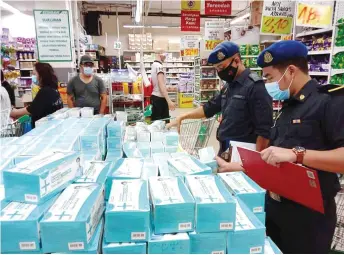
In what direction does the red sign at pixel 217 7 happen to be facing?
toward the camera

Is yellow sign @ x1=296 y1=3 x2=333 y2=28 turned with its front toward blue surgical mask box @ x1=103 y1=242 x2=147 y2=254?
yes

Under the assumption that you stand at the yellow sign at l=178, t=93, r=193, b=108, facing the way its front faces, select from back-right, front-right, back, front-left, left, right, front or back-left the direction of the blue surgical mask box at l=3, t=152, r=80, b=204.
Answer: front

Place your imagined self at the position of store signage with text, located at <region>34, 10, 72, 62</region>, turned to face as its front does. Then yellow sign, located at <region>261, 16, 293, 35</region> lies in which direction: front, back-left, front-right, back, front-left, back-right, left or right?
left

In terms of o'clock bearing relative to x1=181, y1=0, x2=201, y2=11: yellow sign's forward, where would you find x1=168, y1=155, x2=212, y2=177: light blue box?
The light blue box is roughly at 12 o'clock from the yellow sign.

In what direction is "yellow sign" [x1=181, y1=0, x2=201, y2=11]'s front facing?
toward the camera

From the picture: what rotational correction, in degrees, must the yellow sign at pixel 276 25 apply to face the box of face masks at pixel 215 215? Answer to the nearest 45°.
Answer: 0° — it already faces it

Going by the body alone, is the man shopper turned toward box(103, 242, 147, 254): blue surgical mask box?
yes

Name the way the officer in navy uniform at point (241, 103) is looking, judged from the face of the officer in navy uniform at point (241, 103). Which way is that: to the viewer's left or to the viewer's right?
to the viewer's left

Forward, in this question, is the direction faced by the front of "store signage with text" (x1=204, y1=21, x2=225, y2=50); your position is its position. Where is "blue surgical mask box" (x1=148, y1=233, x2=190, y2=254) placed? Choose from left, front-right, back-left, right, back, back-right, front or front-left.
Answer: front

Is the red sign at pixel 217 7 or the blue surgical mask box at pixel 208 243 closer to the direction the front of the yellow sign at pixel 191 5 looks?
the blue surgical mask box

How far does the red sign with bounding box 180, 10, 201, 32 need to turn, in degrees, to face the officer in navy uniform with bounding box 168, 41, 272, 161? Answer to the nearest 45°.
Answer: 0° — it already faces them

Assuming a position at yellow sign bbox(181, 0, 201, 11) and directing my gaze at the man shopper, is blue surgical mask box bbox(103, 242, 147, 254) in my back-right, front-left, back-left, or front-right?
front-left

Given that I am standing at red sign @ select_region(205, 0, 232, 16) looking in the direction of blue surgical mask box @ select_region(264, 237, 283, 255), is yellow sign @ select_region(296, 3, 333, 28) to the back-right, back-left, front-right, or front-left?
front-left

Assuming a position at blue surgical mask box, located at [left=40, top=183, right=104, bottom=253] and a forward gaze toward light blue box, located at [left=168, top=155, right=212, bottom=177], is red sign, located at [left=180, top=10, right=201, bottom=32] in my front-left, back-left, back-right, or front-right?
front-left

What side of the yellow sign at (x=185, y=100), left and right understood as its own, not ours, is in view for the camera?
front

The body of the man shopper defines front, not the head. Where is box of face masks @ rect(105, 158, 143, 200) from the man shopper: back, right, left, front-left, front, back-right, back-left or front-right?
front

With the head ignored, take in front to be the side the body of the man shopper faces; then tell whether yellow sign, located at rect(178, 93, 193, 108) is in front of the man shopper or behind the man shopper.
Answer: behind

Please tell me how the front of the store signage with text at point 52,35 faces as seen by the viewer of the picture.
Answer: facing the viewer
